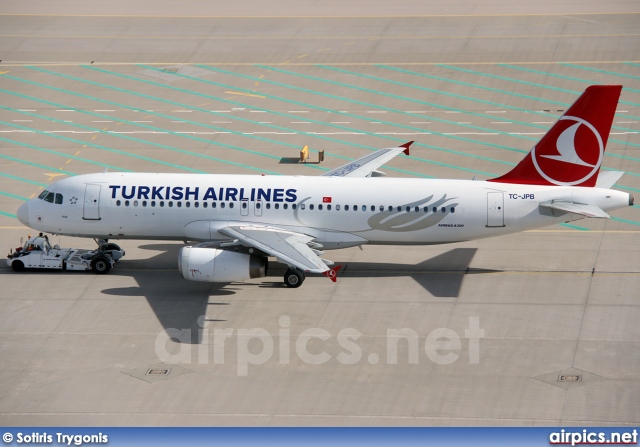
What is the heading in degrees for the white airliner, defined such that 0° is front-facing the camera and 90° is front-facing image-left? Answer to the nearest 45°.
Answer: approximately 90°
